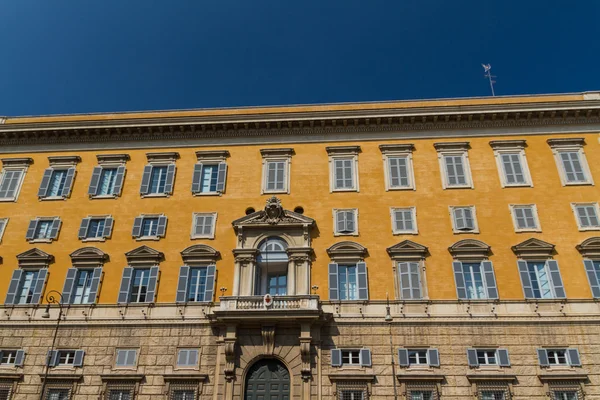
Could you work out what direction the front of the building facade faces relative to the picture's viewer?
facing the viewer
